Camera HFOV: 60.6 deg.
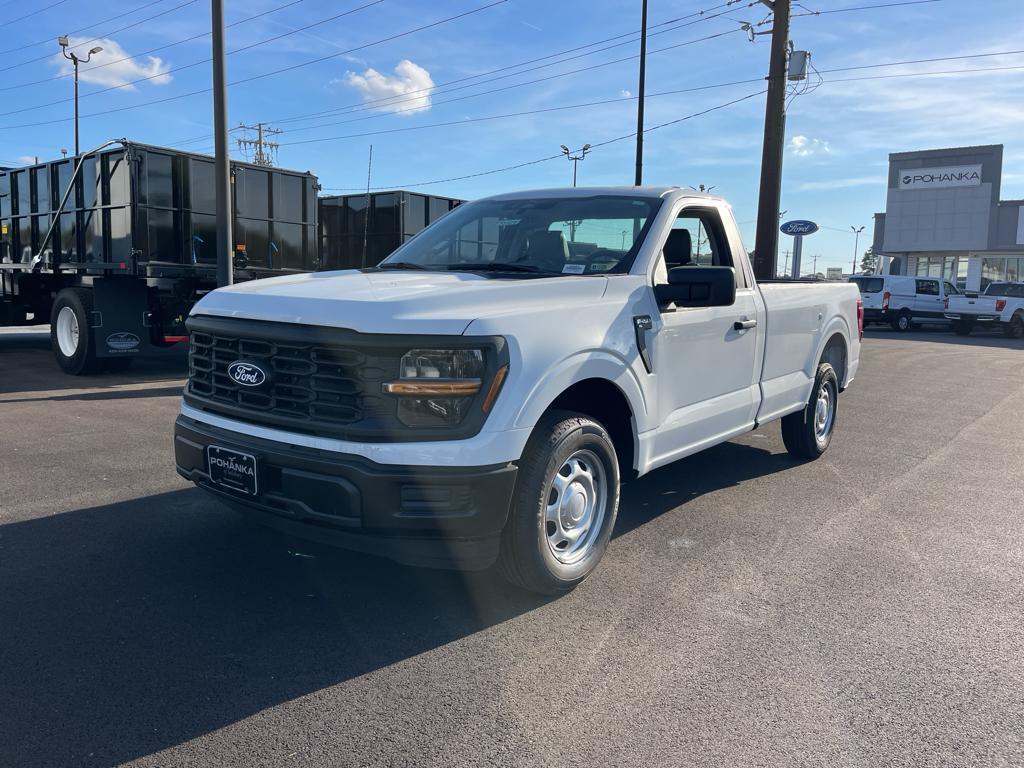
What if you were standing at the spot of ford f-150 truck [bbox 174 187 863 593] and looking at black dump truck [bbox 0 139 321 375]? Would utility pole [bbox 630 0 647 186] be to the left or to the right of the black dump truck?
right

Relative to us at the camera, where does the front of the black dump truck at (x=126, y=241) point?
facing away from the viewer and to the left of the viewer

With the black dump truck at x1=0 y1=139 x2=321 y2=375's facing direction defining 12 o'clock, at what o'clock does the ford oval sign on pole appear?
The ford oval sign on pole is roughly at 4 o'clock from the black dump truck.

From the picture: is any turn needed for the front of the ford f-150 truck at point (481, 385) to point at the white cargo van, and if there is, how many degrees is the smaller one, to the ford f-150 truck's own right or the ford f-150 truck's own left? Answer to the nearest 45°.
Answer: approximately 180°

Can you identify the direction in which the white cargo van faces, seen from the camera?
facing away from the viewer and to the right of the viewer

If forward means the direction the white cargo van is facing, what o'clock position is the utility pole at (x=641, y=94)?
The utility pole is roughly at 6 o'clock from the white cargo van.

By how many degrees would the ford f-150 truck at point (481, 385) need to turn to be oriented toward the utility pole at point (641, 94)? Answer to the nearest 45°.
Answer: approximately 135° to its right

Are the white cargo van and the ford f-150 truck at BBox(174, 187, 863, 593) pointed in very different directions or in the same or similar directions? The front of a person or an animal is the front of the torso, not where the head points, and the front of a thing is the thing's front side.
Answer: very different directions

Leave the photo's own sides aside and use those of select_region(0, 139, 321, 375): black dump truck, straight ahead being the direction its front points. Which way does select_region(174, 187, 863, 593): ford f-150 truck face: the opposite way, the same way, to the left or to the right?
to the left
